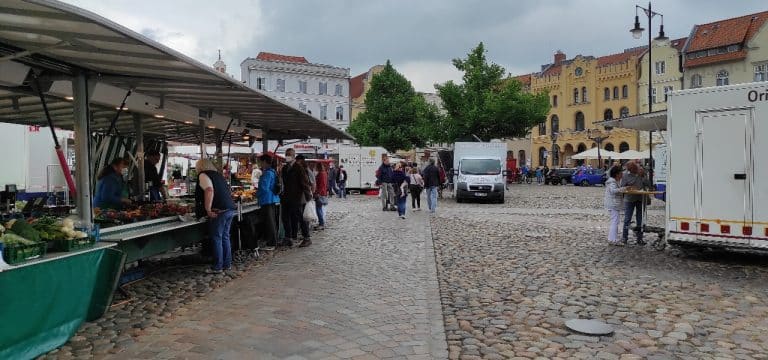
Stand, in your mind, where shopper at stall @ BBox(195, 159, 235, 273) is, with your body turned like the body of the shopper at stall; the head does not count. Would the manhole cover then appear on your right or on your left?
on your left

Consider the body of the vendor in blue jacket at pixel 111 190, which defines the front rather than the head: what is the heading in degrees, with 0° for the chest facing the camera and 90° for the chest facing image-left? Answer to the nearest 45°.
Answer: approximately 270°

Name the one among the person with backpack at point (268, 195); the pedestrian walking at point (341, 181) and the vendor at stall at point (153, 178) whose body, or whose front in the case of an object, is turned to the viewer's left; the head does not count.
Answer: the person with backpack

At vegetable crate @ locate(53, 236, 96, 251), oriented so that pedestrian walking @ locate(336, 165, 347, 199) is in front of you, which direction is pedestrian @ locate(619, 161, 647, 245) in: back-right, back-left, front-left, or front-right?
front-right

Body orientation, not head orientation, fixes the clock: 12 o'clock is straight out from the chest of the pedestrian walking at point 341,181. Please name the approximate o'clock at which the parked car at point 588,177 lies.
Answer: The parked car is roughly at 8 o'clock from the pedestrian walking.

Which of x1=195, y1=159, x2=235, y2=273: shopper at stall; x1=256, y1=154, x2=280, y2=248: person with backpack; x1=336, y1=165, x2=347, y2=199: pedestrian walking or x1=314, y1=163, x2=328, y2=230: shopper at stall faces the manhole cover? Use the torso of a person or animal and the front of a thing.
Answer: the pedestrian walking

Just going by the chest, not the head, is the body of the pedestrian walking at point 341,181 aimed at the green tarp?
yes

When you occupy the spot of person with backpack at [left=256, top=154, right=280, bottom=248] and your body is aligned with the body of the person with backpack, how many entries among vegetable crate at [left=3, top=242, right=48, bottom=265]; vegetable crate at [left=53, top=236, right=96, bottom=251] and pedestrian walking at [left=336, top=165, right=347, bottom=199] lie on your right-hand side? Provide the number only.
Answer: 1

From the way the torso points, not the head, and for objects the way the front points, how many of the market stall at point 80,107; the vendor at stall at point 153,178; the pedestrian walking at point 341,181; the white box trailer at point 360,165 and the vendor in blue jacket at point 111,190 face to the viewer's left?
0

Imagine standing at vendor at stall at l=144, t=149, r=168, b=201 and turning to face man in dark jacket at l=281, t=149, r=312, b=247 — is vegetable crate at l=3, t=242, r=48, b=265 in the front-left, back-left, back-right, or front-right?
front-right

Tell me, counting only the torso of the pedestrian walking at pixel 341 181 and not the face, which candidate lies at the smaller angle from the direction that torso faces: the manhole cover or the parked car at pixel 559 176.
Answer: the manhole cover

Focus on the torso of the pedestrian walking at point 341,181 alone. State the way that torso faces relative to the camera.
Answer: toward the camera

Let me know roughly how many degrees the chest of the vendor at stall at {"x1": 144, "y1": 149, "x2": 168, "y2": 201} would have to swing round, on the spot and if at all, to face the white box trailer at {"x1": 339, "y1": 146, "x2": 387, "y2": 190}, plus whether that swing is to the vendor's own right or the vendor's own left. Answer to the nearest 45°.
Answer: approximately 45° to the vendor's own left

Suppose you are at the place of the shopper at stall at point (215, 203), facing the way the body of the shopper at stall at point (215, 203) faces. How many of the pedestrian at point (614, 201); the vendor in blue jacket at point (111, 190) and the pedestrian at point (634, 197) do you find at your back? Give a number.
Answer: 2

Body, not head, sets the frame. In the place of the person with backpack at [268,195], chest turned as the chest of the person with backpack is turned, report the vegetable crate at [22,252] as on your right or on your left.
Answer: on your left

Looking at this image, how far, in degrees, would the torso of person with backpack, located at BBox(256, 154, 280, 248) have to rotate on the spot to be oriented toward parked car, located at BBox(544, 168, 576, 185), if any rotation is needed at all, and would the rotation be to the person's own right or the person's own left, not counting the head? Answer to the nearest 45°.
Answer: approximately 135° to the person's own right

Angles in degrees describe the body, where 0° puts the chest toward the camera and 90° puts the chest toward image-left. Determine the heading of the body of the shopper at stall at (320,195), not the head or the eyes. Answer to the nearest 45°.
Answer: approximately 90°

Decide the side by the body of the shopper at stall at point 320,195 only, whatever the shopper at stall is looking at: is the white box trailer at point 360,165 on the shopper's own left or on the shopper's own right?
on the shopper's own right

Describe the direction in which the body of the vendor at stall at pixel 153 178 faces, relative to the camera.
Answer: to the viewer's right

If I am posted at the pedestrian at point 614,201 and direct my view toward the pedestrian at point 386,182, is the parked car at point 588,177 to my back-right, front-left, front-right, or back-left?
front-right

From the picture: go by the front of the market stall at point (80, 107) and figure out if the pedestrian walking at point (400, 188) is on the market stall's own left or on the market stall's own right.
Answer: on the market stall's own left
